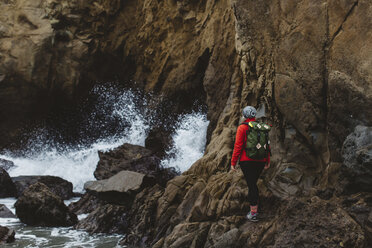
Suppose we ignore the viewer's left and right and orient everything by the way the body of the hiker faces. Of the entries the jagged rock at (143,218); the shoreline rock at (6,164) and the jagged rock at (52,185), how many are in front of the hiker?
3

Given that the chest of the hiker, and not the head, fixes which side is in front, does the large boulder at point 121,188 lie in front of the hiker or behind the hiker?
in front

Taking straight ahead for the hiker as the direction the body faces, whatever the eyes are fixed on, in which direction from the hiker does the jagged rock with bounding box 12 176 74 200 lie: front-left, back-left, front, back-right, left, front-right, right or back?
front

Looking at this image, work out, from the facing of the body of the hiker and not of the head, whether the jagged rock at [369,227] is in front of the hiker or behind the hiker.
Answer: behind

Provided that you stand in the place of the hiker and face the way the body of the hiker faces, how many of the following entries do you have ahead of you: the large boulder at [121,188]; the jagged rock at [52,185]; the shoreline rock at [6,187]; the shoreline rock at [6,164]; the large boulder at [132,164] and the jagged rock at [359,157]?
5

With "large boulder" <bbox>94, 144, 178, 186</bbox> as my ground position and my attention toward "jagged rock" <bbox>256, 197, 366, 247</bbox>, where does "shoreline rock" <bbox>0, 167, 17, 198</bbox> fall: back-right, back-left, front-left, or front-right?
back-right

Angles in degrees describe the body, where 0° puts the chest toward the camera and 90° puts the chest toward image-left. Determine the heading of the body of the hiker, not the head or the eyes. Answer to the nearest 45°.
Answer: approximately 135°

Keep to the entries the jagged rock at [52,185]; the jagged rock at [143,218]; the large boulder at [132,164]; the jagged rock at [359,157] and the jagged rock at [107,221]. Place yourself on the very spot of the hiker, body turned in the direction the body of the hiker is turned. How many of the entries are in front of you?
4

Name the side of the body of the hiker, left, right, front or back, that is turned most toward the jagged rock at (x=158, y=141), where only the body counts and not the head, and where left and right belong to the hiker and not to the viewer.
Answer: front

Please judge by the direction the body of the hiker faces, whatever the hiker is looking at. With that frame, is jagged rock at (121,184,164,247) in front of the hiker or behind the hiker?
in front

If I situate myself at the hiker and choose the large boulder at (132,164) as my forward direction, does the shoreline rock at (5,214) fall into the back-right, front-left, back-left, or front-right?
front-left

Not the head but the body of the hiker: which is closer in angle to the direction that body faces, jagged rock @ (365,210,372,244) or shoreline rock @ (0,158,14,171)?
the shoreline rock
